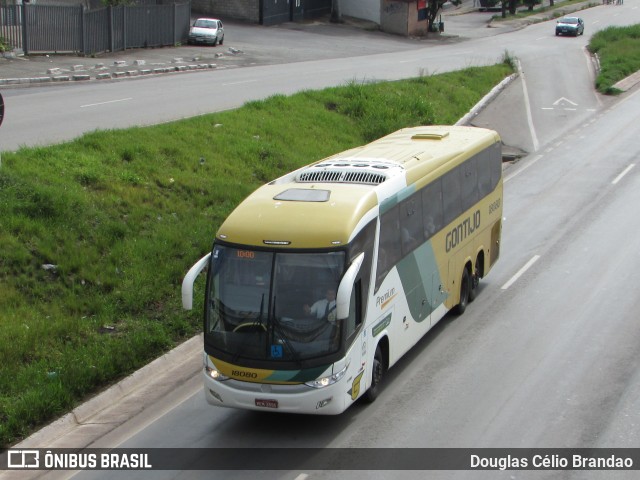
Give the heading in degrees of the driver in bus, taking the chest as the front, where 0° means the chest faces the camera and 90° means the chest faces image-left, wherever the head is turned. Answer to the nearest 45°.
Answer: approximately 0°

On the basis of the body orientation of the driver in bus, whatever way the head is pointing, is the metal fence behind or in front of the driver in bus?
behind
